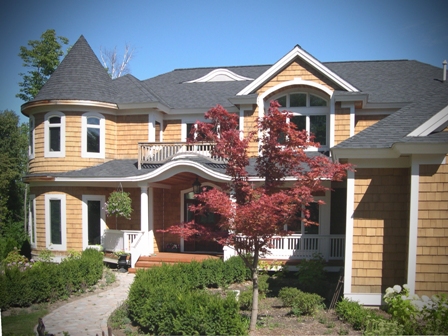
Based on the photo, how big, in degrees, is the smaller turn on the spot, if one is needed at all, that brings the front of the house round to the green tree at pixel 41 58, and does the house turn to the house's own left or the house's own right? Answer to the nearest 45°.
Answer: approximately 135° to the house's own right

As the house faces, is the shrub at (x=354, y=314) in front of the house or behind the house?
in front

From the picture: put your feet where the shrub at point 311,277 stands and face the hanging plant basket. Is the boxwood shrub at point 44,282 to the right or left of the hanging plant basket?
left

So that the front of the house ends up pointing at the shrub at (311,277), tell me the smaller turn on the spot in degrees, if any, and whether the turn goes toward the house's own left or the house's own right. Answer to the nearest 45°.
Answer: approximately 45° to the house's own left

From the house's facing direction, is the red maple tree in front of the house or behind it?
in front

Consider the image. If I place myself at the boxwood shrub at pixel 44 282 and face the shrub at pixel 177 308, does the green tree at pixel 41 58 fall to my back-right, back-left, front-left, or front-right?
back-left

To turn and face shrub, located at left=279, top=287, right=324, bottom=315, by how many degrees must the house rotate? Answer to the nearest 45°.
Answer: approximately 45° to its left

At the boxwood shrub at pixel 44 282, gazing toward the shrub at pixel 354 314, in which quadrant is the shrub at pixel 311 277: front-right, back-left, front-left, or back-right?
front-left

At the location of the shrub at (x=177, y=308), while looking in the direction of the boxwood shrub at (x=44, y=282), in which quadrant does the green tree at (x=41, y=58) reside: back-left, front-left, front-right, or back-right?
front-right

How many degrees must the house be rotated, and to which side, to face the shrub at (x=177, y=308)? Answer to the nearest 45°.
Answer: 0° — it already faces it

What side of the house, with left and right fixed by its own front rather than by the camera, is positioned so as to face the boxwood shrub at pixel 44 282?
front

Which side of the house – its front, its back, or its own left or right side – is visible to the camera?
front
